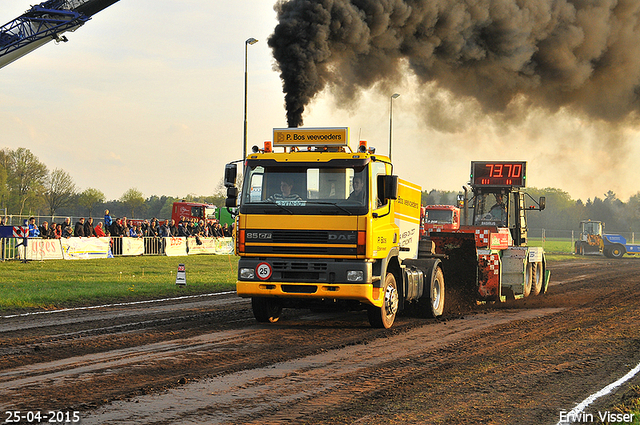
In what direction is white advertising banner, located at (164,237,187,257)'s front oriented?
toward the camera

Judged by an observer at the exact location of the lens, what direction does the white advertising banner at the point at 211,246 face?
facing the viewer

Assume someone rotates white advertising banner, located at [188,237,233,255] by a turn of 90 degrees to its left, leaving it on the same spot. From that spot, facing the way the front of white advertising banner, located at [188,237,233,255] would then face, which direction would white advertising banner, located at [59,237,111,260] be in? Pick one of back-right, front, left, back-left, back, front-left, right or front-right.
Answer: back-right

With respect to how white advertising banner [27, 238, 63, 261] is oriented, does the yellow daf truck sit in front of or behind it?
in front

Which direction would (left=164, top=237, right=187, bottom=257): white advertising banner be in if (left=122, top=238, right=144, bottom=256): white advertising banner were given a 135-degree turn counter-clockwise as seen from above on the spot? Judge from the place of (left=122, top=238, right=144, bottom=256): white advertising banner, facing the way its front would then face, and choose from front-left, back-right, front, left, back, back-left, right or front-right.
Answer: front

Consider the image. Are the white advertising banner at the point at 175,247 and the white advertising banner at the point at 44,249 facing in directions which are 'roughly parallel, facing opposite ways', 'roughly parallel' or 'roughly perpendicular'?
roughly parallel

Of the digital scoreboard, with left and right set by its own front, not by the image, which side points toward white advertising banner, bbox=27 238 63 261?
right

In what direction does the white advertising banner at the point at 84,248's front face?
toward the camera

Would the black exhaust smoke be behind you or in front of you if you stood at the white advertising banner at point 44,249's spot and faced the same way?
in front

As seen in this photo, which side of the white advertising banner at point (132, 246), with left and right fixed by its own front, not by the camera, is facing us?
front

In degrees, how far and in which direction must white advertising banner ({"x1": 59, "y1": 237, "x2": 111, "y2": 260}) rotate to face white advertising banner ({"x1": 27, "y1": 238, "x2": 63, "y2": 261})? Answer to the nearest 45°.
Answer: approximately 45° to its right

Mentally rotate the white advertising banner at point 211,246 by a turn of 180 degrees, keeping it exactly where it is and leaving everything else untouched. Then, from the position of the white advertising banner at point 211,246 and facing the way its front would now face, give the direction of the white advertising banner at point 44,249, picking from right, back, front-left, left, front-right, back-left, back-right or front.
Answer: back-left

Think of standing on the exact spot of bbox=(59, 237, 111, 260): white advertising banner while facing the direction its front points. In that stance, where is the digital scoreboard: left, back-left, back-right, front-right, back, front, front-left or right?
front-left

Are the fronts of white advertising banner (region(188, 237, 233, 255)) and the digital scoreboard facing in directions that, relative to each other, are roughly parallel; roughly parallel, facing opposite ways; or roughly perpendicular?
roughly parallel

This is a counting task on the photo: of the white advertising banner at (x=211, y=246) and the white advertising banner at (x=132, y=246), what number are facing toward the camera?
2

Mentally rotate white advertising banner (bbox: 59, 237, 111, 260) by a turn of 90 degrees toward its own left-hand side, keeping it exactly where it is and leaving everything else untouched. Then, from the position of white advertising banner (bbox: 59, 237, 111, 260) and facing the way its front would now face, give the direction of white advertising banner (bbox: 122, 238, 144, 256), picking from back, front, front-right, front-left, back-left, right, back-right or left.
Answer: front-left
